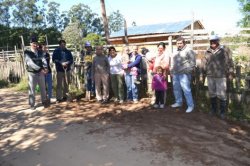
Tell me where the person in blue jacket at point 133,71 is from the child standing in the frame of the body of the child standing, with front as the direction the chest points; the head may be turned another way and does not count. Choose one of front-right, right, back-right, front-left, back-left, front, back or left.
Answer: back-right

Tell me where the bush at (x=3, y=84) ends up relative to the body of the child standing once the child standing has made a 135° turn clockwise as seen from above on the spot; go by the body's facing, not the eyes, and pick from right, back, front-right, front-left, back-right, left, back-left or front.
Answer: front

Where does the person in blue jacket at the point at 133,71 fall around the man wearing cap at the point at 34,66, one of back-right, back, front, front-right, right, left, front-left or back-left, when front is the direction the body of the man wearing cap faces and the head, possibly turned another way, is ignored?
front-left

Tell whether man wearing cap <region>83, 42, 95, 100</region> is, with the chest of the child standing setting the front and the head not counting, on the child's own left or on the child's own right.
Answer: on the child's own right

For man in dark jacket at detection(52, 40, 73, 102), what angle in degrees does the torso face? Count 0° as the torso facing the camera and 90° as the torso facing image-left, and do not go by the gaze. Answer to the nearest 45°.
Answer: approximately 0°

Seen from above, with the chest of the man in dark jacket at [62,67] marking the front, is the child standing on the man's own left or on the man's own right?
on the man's own left

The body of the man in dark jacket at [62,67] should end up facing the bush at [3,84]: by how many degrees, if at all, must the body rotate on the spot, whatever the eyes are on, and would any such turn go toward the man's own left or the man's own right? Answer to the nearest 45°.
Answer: approximately 135° to the man's own right

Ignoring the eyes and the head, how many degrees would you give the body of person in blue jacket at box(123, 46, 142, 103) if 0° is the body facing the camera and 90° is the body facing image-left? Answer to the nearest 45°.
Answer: approximately 45°
